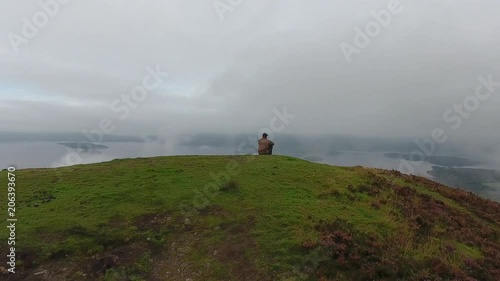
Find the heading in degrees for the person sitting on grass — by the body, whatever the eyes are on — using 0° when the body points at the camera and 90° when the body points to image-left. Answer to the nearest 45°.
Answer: approximately 180°
